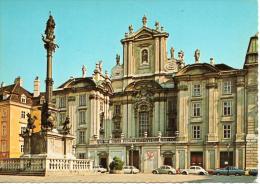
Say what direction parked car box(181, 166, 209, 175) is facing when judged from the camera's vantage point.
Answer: facing to the left of the viewer

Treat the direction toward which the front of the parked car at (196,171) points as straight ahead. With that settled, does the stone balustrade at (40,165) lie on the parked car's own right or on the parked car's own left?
on the parked car's own left

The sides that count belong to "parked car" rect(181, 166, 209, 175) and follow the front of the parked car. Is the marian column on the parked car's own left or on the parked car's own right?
on the parked car's own left
